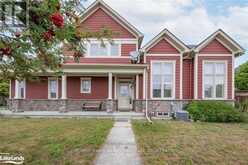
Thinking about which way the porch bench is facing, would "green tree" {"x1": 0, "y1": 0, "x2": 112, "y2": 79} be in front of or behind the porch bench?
in front

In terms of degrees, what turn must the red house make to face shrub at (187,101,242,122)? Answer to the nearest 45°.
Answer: approximately 45° to its left

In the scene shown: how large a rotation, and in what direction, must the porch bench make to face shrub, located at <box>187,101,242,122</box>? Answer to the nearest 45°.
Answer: approximately 45° to its left

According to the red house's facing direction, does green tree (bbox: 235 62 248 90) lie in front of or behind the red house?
behind

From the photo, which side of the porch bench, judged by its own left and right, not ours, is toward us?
front

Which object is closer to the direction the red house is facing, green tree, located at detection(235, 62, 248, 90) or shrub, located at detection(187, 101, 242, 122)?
the shrub

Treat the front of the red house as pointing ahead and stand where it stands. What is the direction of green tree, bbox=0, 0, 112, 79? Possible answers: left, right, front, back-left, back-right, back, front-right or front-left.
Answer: front

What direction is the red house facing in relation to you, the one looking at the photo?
facing the viewer
